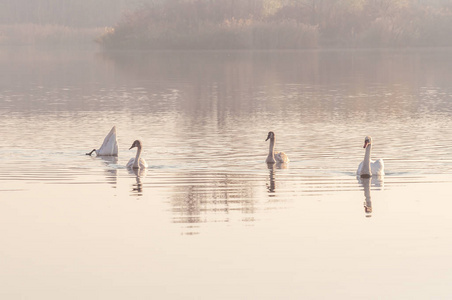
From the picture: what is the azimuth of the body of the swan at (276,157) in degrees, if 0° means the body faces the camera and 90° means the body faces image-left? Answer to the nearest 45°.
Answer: approximately 45°

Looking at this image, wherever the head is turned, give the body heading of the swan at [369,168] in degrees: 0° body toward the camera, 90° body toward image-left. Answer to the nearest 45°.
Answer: approximately 45°

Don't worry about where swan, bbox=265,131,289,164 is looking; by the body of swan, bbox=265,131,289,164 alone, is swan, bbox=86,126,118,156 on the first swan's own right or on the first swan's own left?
on the first swan's own right
